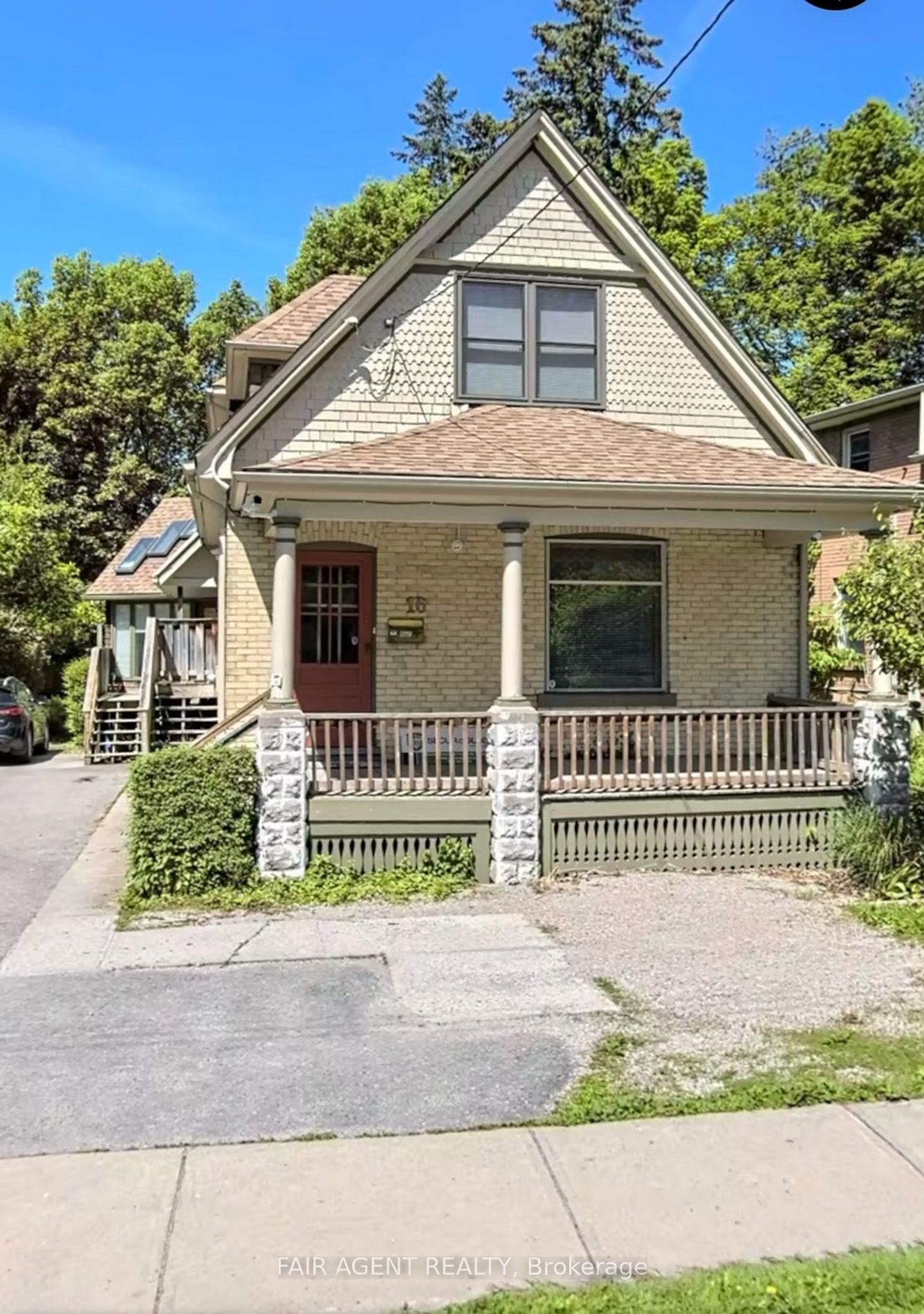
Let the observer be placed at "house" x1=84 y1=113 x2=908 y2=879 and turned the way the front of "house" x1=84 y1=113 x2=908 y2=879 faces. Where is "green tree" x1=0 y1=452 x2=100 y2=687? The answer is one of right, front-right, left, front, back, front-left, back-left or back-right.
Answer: back-right

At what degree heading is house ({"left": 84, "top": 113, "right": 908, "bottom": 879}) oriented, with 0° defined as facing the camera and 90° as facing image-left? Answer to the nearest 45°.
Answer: approximately 0°

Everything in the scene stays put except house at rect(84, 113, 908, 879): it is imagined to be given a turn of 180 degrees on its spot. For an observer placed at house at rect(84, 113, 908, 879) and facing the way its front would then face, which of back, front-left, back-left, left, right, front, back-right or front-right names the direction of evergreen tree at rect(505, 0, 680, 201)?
front

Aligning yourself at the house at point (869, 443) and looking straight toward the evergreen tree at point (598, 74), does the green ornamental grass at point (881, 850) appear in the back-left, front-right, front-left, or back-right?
back-left

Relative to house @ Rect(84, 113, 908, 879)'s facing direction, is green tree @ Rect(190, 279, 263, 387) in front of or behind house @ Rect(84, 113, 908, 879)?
behind

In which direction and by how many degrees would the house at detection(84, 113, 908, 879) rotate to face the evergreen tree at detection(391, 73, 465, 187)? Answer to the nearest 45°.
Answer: approximately 180°

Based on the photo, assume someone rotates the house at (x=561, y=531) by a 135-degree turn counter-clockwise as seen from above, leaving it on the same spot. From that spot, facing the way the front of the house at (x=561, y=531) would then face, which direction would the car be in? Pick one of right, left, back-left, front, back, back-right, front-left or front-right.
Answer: left

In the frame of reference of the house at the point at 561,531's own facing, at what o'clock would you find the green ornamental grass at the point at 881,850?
The green ornamental grass is roughly at 10 o'clock from the house.

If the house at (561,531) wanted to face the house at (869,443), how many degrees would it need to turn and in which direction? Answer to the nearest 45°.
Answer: approximately 135° to its left

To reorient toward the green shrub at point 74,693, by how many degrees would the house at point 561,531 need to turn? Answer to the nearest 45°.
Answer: approximately 135° to its right
